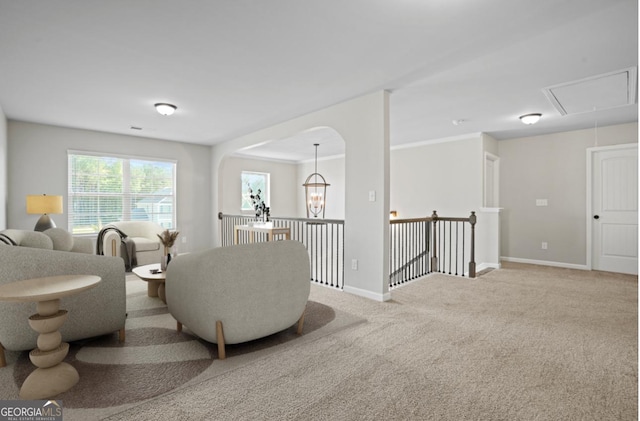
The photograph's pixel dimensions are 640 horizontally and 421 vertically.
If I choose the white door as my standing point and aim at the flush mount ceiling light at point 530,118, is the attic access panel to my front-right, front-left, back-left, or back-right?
front-left

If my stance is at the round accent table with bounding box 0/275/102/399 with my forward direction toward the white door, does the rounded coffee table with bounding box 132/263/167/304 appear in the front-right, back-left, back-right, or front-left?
front-left

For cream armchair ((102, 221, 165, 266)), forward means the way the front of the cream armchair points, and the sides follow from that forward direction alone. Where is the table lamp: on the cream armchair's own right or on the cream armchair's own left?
on the cream armchair's own right

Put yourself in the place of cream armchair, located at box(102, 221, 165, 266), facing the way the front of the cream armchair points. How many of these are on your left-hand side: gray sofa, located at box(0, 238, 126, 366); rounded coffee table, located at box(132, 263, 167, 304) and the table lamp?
0

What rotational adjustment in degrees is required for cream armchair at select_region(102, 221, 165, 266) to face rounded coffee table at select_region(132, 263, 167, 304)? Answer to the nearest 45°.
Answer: approximately 45° to its right

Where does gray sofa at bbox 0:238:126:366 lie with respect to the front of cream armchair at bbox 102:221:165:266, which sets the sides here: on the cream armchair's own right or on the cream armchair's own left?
on the cream armchair's own right

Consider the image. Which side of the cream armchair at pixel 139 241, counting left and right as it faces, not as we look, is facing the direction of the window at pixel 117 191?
back

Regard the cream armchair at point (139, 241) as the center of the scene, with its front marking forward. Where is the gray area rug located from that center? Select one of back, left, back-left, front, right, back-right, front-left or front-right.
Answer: front-right

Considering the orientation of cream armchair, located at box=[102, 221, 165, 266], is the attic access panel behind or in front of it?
in front

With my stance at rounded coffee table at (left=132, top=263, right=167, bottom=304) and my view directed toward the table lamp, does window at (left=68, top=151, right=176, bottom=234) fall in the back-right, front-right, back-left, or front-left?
front-right

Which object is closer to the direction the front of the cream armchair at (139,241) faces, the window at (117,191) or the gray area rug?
the gray area rug

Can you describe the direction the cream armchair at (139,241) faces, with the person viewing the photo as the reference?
facing the viewer and to the right of the viewer
